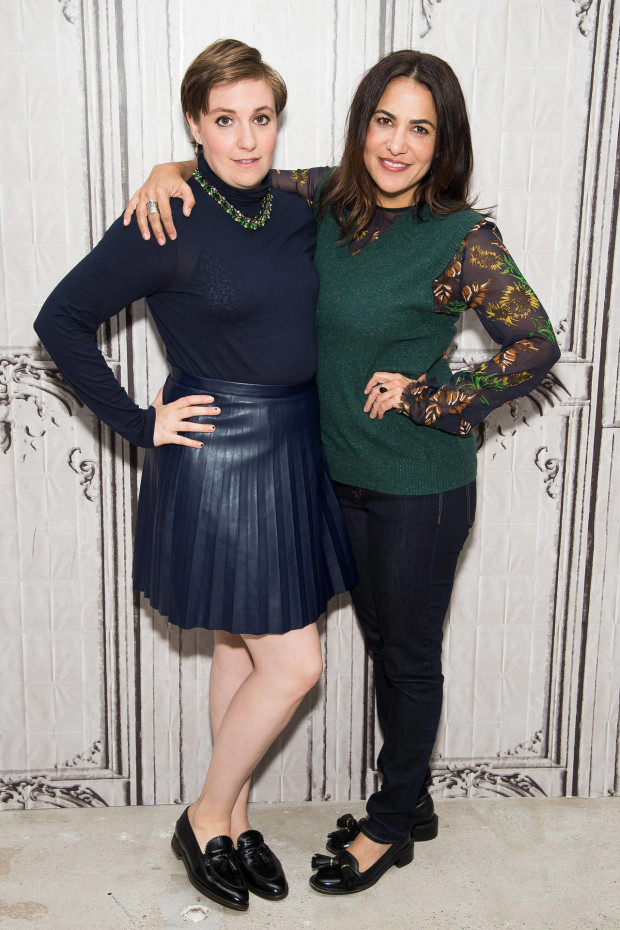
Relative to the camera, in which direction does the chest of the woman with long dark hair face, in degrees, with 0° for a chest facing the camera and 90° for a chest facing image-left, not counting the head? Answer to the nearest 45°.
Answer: approximately 45°
